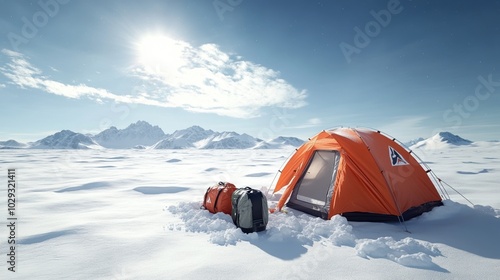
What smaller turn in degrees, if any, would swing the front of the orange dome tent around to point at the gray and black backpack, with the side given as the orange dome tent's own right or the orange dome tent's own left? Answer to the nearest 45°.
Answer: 0° — it already faces it

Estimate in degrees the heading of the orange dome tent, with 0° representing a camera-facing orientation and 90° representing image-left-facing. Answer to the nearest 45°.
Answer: approximately 45°

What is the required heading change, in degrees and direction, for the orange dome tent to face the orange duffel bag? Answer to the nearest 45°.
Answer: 0° — it already faces it
